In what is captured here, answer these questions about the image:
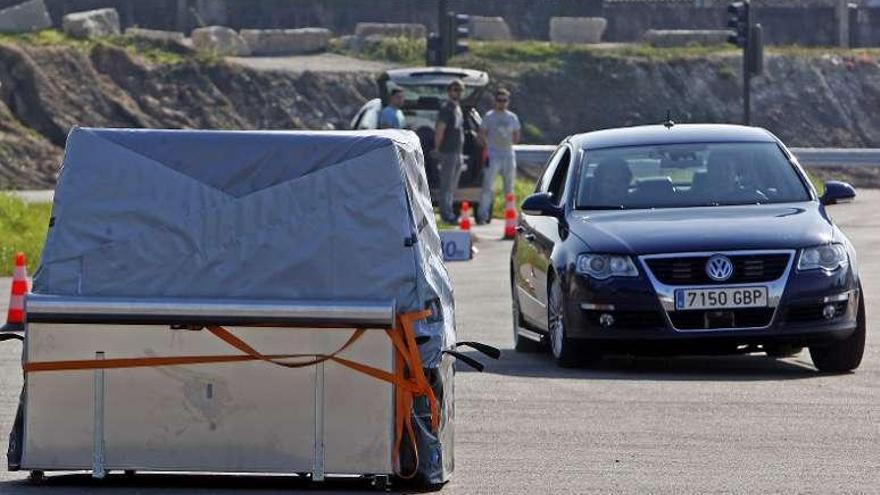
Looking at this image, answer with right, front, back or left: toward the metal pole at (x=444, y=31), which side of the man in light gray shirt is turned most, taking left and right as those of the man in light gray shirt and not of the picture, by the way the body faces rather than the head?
back

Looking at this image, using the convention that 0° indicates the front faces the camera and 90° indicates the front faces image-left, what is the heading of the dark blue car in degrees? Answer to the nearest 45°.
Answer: approximately 0°

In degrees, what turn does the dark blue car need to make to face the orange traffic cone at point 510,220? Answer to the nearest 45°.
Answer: approximately 180°

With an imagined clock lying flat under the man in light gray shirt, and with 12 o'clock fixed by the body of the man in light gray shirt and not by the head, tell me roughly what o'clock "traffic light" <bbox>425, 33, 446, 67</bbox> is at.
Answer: The traffic light is roughly at 6 o'clock from the man in light gray shirt.

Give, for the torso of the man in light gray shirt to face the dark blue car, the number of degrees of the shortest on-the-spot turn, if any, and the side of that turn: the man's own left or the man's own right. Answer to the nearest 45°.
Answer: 0° — they already face it
